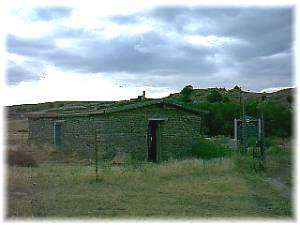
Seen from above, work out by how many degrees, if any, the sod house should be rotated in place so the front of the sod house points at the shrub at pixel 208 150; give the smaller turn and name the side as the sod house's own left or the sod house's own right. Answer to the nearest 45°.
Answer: approximately 45° to the sod house's own left

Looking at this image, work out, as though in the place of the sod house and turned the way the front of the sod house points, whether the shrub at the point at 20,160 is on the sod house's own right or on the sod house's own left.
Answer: on the sod house's own right
